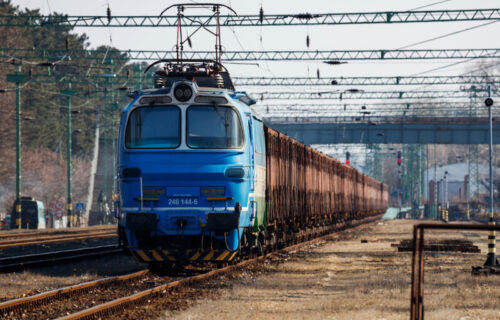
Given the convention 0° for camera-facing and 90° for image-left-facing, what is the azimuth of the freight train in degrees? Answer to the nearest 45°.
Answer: approximately 0°
